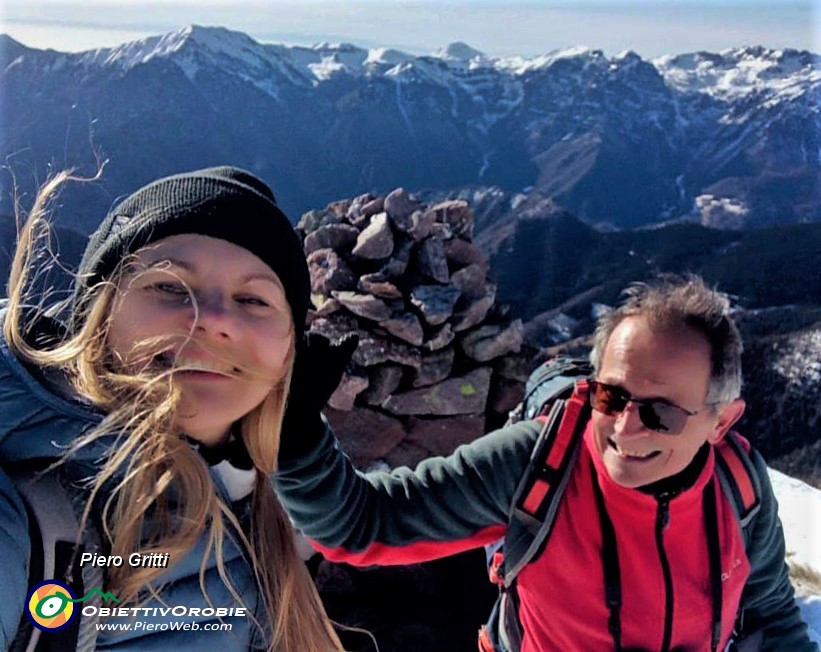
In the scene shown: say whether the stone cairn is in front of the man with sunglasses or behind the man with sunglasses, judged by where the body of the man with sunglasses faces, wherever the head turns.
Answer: behind

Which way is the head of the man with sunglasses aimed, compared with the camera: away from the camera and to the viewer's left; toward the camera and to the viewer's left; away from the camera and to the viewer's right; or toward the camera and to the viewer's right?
toward the camera and to the viewer's left

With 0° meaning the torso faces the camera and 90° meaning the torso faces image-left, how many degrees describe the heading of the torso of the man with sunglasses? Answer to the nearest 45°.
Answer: approximately 0°
